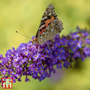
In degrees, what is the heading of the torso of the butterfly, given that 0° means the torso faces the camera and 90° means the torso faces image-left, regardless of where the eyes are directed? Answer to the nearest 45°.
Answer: approximately 90°
